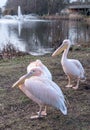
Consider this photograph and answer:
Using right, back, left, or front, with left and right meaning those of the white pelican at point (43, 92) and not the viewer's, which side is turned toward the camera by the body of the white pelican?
left
